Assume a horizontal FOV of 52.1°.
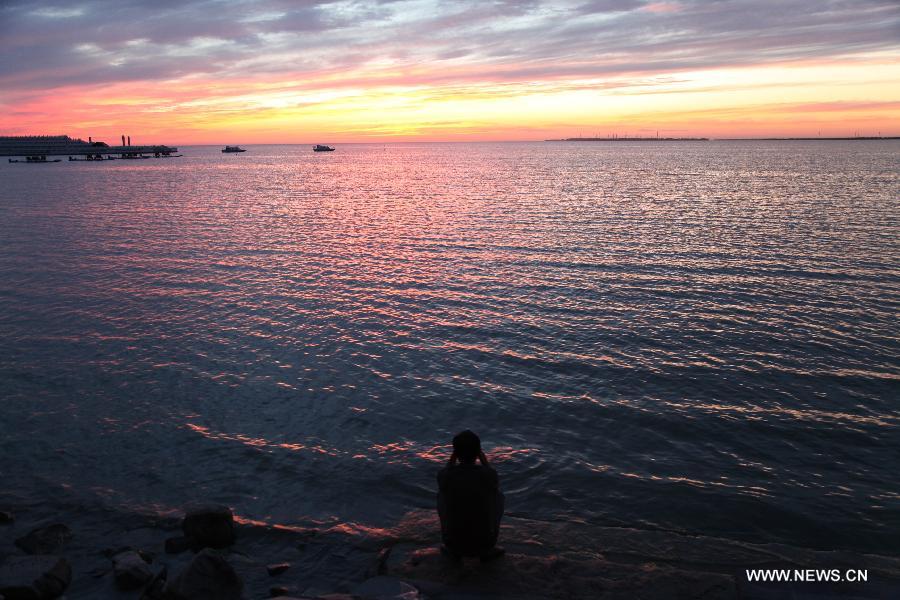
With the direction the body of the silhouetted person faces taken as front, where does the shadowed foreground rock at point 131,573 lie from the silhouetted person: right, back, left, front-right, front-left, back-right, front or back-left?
left

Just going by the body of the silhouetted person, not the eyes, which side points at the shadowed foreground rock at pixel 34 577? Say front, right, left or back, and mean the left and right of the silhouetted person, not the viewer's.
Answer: left

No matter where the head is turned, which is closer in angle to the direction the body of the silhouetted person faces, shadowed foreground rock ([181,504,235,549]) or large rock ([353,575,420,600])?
the shadowed foreground rock

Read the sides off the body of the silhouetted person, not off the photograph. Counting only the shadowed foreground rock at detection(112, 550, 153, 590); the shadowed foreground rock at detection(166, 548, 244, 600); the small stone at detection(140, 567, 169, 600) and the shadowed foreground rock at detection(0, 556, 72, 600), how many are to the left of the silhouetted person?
4

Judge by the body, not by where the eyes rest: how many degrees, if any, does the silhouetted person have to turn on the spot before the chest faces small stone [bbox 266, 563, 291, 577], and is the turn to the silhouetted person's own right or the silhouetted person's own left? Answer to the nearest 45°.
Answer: approximately 90° to the silhouetted person's own left

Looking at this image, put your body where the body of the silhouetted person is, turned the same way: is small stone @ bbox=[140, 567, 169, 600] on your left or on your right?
on your left

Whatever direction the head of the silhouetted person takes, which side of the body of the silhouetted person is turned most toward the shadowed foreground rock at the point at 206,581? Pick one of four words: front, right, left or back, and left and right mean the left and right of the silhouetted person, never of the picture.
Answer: left

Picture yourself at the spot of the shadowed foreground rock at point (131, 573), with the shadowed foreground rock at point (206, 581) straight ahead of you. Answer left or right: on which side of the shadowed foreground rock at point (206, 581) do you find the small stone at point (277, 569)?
left

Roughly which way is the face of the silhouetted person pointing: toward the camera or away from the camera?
away from the camera

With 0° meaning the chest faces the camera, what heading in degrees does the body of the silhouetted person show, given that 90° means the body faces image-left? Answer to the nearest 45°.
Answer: approximately 180°

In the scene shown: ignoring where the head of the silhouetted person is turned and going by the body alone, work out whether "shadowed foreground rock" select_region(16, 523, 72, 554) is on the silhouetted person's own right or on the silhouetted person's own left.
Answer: on the silhouetted person's own left
